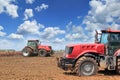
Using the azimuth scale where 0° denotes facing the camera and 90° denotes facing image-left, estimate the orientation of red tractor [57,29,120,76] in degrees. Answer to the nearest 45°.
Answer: approximately 90°

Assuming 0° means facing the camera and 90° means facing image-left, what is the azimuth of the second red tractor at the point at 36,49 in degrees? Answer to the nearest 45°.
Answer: approximately 315°
